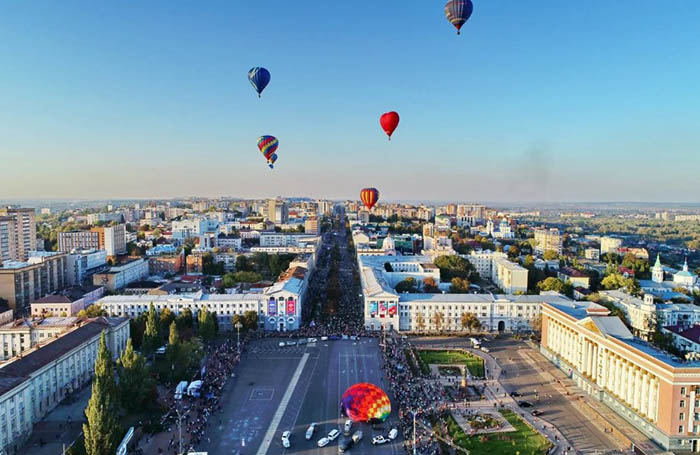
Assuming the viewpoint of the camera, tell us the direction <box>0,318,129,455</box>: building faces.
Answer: facing the viewer and to the right of the viewer

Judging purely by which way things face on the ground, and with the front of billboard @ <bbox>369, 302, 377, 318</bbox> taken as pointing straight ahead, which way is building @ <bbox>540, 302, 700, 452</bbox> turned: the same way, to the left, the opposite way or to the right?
to the right

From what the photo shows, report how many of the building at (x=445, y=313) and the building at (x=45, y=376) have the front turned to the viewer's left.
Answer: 0

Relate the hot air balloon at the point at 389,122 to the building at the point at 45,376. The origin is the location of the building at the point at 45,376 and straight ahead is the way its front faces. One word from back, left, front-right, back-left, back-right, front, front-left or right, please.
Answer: front-left

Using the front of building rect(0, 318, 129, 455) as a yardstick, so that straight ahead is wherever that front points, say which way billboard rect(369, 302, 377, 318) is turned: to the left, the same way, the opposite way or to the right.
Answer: to the right

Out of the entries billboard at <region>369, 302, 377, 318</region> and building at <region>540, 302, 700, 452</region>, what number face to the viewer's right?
0

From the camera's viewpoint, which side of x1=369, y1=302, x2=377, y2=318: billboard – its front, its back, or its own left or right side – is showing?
front

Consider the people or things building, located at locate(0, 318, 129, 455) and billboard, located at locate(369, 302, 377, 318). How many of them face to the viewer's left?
0

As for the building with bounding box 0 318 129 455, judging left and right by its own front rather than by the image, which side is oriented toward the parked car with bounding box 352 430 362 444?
front

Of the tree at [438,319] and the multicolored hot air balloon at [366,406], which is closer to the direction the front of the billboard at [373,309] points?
the multicolored hot air balloon

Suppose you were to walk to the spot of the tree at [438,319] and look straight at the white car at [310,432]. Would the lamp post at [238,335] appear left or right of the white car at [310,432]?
right

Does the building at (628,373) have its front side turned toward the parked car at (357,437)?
yes

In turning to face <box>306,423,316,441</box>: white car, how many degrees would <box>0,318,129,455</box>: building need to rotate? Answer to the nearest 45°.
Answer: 0° — it already faces it

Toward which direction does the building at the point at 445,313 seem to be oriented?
toward the camera

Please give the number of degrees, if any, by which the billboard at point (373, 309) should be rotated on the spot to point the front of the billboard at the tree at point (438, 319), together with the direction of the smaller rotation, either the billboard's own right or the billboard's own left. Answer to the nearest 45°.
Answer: approximately 90° to the billboard's own left

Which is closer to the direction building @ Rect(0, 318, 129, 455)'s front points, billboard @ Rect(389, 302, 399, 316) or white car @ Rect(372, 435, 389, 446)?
the white car

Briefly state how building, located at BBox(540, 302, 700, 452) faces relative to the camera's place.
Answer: facing the viewer and to the left of the viewer

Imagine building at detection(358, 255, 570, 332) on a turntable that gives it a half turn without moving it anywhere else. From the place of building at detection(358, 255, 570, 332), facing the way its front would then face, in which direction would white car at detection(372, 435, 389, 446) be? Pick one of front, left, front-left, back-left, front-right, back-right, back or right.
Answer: back
